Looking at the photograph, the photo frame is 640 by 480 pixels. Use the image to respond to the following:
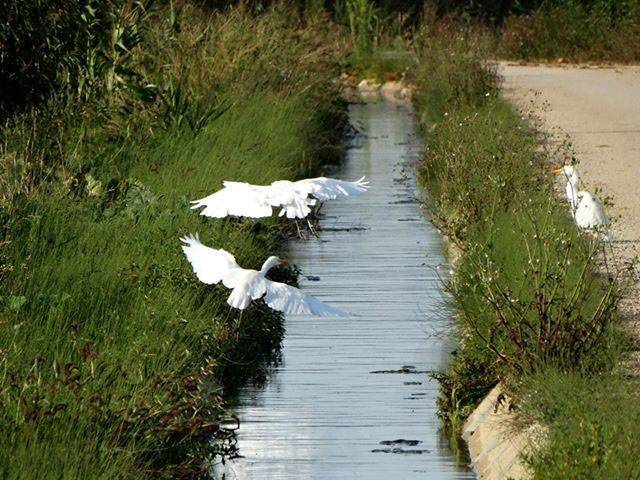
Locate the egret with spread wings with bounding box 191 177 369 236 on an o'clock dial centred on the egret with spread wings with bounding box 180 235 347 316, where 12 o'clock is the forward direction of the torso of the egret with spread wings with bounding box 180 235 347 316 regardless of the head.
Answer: the egret with spread wings with bounding box 191 177 369 236 is roughly at 11 o'clock from the egret with spread wings with bounding box 180 235 347 316.

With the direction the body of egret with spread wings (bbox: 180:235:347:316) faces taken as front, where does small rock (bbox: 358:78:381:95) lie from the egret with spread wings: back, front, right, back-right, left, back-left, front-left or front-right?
front-left

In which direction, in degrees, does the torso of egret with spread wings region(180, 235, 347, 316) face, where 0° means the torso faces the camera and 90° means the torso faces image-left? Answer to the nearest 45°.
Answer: approximately 225°
